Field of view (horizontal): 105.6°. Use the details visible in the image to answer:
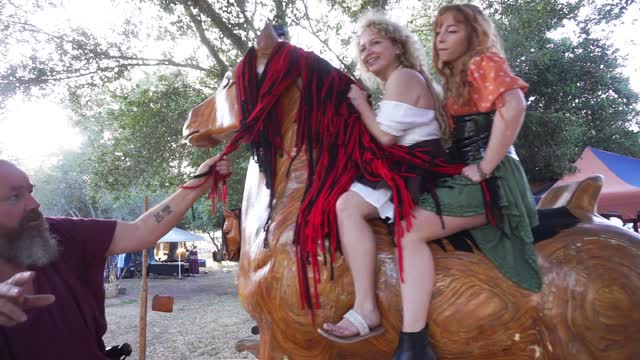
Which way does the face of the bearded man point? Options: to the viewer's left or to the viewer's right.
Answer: to the viewer's right

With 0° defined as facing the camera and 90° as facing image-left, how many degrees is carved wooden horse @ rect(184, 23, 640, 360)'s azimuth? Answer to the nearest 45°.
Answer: approximately 90°

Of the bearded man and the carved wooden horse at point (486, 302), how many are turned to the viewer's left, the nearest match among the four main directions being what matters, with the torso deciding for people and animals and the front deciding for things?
1

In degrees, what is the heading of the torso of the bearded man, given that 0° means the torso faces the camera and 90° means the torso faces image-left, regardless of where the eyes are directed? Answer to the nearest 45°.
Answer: approximately 315°

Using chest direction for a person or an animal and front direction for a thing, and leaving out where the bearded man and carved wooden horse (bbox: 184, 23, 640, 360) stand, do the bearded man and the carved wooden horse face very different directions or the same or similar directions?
very different directions

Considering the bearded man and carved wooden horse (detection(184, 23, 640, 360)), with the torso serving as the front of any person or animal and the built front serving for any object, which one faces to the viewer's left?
the carved wooden horse

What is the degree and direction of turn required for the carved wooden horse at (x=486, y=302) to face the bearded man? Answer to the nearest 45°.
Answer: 0° — it already faces them
